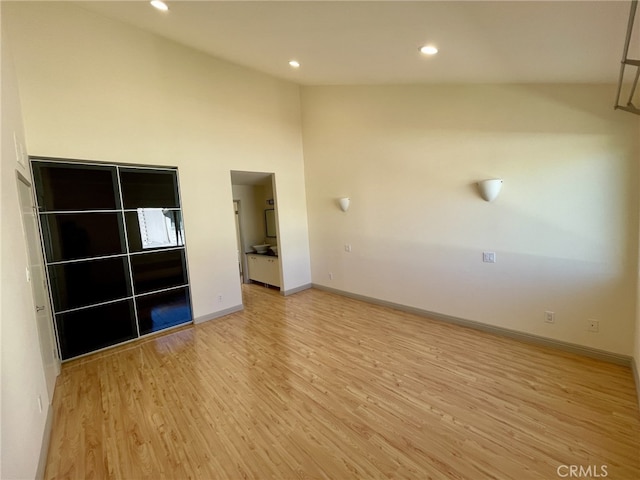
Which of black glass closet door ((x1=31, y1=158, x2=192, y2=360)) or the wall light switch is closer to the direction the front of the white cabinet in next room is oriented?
the black glass closet door

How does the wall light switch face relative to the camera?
toward the camera

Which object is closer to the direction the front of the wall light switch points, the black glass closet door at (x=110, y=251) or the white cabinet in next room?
the black glass closet door

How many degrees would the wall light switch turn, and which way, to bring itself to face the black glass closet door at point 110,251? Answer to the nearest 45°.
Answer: approximately 45° to its right

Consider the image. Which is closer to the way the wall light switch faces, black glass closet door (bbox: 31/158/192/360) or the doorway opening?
the black glass closet door

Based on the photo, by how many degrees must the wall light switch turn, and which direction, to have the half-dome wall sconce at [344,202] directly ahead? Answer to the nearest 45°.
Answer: approximately 90° to its right

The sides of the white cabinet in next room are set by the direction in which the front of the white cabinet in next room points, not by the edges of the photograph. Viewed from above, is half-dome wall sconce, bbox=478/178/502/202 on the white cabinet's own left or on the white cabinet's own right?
on the white cabinet's own left

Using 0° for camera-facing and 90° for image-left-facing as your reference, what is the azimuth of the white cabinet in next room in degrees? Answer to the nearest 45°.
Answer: approximately 45°

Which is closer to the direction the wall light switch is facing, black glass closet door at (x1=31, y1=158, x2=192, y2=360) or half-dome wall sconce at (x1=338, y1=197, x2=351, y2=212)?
the black glass closet door

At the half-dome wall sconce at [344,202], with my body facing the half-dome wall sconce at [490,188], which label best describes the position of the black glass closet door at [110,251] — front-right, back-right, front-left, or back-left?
back-right

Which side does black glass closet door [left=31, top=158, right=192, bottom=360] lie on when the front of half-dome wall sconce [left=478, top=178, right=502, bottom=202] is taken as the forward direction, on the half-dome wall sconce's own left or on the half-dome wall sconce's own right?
on the half-dome wall sconce's own right

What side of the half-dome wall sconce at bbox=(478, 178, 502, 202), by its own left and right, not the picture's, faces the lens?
front
